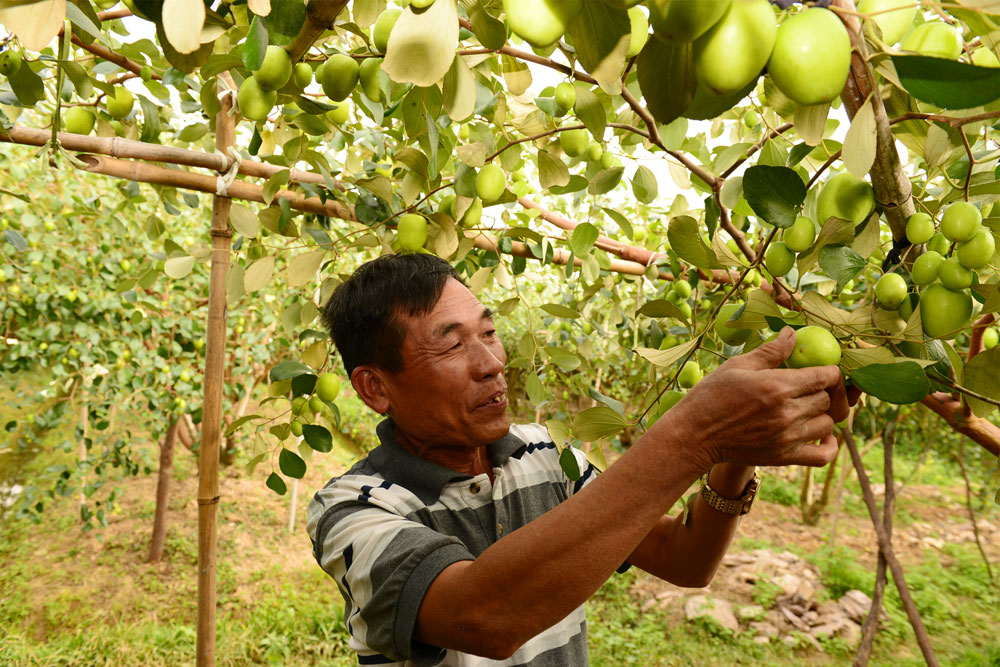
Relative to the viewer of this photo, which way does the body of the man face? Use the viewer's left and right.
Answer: facing the viewer and to the right of the viewer

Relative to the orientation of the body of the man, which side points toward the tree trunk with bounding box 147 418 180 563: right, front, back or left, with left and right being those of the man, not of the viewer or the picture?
back
